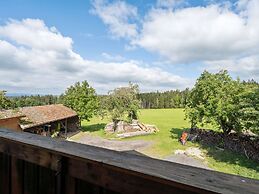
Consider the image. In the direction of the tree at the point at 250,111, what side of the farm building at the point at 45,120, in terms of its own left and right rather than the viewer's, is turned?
front

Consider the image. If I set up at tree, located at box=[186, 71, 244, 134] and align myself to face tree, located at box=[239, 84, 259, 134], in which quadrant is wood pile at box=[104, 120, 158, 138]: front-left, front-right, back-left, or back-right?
back-right

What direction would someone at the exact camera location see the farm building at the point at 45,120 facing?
facing the viewer and to the right of the viewer

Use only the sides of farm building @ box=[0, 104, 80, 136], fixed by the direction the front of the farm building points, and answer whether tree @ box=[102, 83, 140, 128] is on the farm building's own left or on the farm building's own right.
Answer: on the farm building's own left

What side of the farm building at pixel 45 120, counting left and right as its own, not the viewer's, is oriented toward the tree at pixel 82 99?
left
